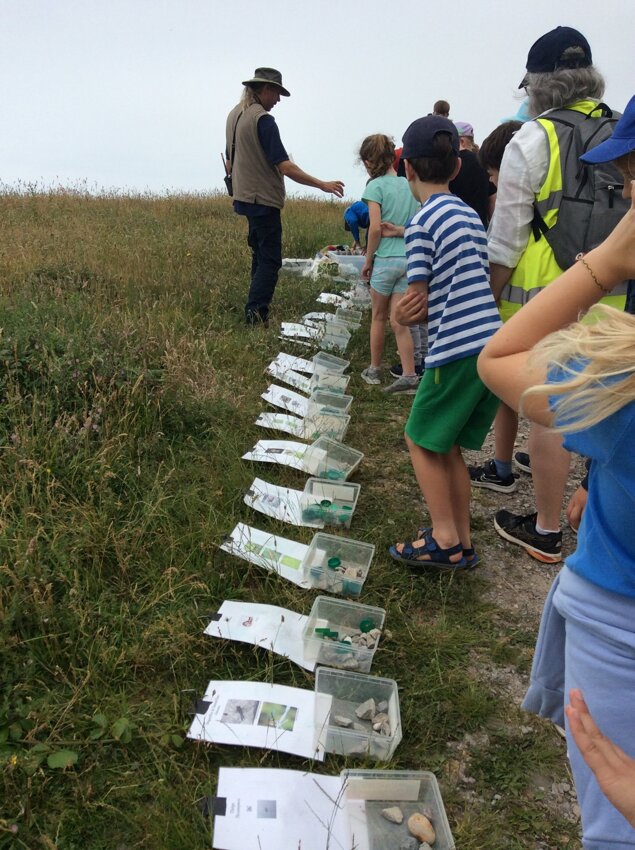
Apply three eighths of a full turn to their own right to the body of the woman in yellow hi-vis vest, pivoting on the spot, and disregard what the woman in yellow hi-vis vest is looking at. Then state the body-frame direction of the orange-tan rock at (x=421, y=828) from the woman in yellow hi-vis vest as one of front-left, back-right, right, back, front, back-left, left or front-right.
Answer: right

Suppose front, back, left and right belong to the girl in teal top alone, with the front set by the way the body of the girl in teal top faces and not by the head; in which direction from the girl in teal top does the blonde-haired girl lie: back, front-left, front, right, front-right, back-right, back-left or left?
back-left

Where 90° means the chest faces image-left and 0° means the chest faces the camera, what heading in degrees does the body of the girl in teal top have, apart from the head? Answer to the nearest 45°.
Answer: approximately 135°

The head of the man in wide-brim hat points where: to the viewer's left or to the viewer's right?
to the viewer's right

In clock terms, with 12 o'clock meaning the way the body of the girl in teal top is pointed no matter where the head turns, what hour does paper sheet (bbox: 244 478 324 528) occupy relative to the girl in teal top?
The paper sheet is roughly at 8 o'clock from the girl in teal top.

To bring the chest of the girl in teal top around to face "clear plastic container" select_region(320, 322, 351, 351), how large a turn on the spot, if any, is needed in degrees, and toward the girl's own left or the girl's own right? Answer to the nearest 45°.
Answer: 0° — they already face it

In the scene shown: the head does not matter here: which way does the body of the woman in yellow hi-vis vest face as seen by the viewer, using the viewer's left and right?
facing away from the viewer and to the left of the viewer

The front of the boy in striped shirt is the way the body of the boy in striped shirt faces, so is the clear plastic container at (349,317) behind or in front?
in front

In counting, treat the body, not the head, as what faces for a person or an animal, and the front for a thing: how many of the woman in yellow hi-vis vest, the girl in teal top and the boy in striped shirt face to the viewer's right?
0

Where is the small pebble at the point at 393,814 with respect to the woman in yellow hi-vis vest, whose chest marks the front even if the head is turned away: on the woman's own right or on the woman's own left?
on the woman's own left

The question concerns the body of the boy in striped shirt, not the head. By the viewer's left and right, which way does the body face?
facing away from the viewer and to the left of the viewer
